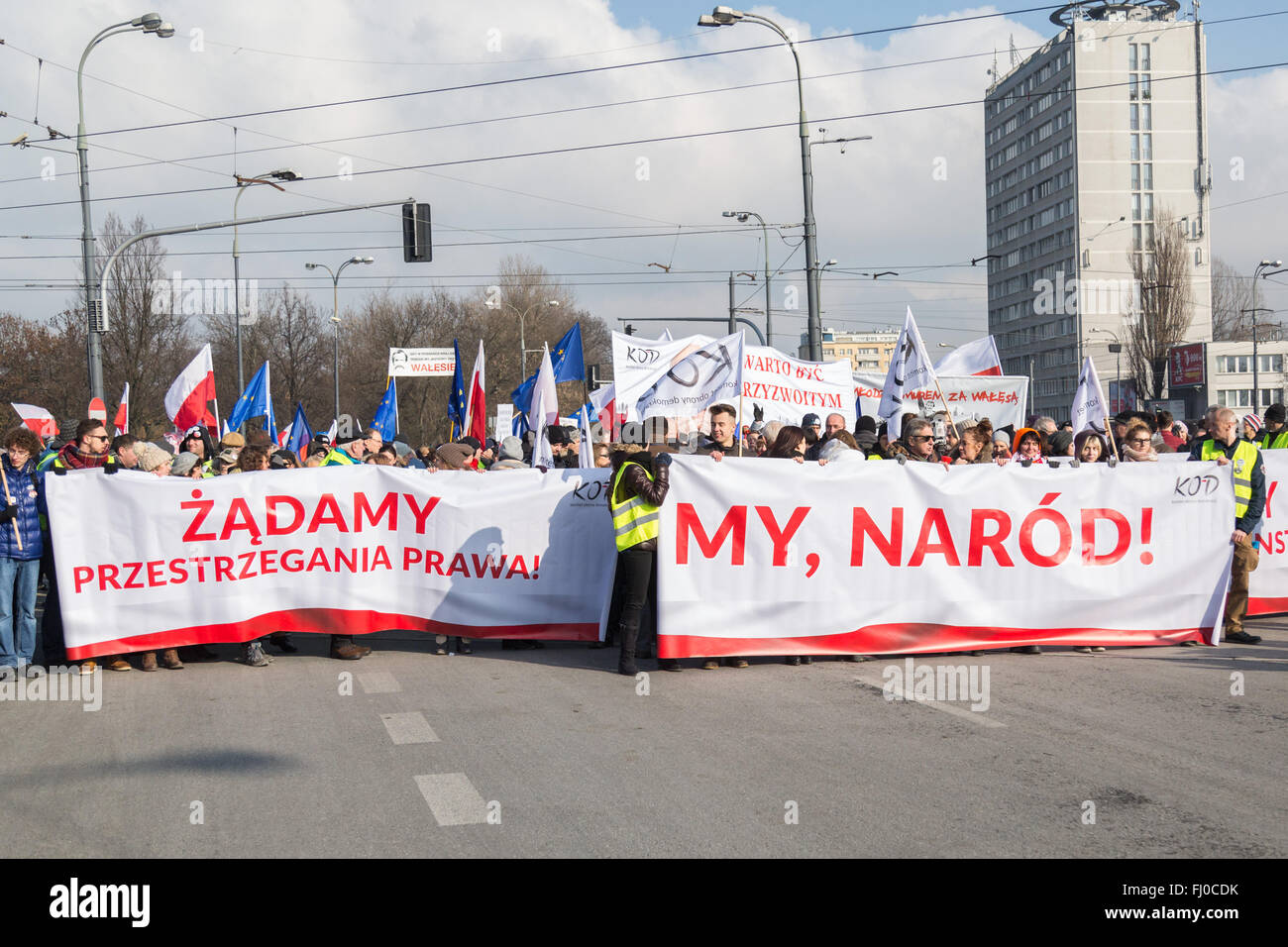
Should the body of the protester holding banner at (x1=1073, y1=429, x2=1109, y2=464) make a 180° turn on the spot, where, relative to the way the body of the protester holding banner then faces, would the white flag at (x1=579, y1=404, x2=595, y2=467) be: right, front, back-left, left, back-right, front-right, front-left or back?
left

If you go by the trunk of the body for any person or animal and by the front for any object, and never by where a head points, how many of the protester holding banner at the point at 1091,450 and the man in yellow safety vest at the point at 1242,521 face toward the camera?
2

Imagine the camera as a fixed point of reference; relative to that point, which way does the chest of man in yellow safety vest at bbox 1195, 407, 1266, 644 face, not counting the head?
toward the camera

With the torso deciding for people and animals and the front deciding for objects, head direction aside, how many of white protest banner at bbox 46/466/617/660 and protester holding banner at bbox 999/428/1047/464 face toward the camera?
2

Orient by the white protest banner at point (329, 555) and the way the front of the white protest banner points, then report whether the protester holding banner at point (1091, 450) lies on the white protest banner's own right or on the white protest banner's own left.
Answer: on the white protest banner's own left

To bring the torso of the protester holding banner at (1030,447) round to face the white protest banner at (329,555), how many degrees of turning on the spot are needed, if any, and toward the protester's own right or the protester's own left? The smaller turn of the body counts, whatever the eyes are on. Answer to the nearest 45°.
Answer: approximately 45° to the protester's own right

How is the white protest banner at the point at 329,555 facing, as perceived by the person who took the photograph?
facing the viewer

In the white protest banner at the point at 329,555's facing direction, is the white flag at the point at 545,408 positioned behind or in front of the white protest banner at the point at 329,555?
behind

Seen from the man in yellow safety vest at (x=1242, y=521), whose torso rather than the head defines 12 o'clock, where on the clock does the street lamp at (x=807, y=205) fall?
The street lamp is roughly at 5 o'clock from the man in yellow safety vest.

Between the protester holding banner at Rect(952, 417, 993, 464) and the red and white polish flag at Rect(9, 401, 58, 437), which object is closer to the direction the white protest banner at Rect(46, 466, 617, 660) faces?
the protester holding banner
